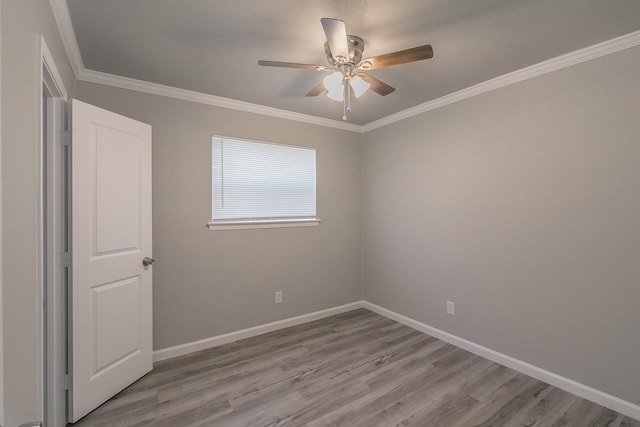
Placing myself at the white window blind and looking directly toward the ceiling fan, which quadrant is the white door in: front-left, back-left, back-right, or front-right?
front-right

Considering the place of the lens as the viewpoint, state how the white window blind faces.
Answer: facing the viewer and to the right of the viewer

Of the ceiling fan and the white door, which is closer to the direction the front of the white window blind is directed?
the ceiling fan

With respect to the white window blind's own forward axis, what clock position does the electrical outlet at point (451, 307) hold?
The electrical outlet is roughly at 11 o'clock from the white window blind.

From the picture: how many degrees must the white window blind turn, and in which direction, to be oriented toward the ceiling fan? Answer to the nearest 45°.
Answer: approximately 45° to its right

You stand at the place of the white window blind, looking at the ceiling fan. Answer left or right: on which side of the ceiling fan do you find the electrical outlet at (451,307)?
left

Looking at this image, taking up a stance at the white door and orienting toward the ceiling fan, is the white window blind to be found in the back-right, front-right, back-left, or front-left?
front-left

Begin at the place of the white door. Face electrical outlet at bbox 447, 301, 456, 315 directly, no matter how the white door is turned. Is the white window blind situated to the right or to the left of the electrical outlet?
left

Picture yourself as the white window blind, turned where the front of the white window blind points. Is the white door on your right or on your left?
on your right
